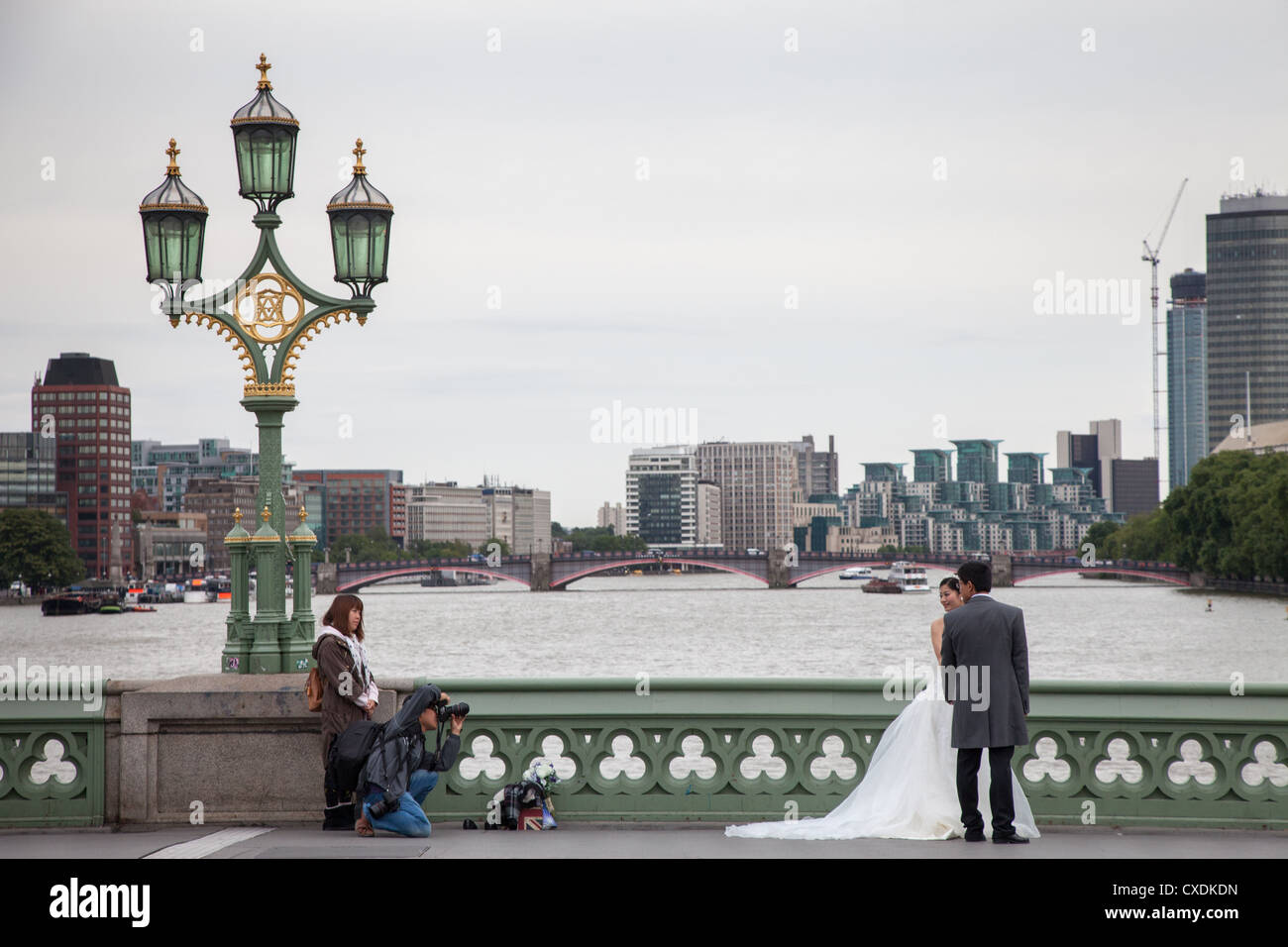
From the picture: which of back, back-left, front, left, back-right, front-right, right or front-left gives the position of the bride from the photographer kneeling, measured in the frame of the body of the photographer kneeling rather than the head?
front

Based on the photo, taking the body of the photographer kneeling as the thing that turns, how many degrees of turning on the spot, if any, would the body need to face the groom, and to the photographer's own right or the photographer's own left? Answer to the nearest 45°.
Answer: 0° — they already face them

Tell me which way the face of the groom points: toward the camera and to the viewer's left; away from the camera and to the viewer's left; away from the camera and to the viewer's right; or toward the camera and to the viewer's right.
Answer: away from the camera and to the viewer's left

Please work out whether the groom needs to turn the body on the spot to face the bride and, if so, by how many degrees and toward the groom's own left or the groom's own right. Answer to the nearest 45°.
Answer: approximately 45° to the groom's own left

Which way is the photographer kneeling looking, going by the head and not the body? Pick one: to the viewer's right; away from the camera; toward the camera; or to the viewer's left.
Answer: to the viewer's right

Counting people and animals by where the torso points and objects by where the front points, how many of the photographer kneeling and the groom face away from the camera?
1

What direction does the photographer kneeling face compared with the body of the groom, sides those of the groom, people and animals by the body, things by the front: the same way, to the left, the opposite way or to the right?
to the right

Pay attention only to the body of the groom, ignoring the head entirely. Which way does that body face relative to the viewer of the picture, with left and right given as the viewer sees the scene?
facing away from the viewer

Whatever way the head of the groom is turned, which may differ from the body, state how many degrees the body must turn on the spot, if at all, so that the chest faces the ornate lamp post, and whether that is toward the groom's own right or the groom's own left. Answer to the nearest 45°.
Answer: approximately 90° to the groom's own left

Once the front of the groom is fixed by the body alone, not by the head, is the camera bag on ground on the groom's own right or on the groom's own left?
on the groom's own left

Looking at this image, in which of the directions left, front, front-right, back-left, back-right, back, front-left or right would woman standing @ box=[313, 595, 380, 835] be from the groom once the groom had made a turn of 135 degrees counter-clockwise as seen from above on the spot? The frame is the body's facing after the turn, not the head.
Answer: front-right

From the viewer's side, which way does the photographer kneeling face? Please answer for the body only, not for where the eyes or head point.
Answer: to the viewer's right

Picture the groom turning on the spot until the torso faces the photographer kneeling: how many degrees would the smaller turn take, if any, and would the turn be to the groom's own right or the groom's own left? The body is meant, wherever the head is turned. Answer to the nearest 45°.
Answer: approximately 90° to the groom's own left

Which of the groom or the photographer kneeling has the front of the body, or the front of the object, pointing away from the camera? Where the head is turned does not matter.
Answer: the groom
